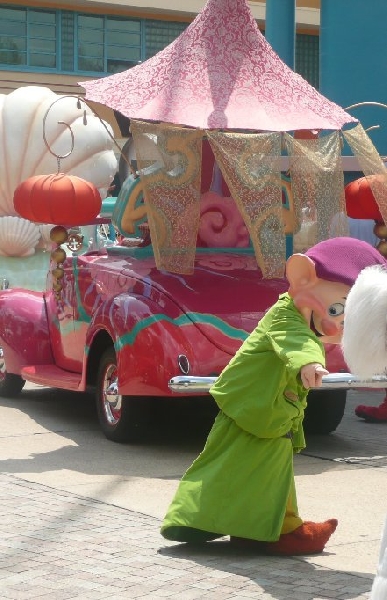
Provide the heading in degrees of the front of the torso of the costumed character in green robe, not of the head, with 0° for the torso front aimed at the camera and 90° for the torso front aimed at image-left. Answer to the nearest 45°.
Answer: approximately 270°
